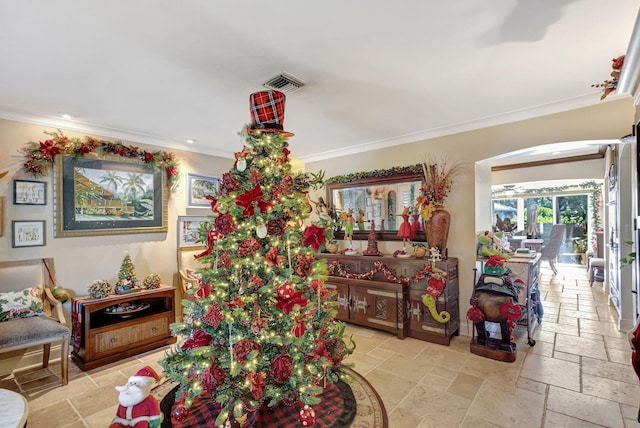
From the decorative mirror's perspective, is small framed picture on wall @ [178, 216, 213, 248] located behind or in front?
in front

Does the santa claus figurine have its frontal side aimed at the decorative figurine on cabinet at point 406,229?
no

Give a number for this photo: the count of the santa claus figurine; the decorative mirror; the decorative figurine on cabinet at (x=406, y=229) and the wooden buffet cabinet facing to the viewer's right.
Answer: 0

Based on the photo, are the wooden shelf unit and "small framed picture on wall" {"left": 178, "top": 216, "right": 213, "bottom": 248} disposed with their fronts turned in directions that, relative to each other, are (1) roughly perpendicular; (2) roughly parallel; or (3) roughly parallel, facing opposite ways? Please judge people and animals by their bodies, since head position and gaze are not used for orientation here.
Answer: roughly parallel

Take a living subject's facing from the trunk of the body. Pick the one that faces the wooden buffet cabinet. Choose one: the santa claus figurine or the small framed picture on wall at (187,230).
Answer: the small framed picture on wall

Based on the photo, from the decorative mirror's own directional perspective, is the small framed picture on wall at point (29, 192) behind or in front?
in front

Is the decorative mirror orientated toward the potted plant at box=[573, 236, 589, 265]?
no

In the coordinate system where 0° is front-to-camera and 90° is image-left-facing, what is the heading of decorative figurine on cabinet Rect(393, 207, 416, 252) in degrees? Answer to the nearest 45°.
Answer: approximately 45°

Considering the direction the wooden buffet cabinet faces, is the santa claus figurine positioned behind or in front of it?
in front

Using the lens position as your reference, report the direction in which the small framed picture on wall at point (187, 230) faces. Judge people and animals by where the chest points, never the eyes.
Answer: facing the viewer and to the right of the viewer

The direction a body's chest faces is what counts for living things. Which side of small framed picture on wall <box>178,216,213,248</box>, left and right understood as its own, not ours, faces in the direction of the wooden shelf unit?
right

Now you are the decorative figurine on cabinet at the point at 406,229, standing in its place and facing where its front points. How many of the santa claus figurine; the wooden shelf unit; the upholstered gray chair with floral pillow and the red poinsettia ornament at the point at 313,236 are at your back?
0
